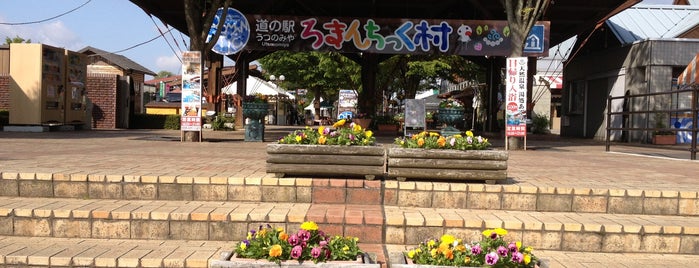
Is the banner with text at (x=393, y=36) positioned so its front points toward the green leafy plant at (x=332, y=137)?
yes

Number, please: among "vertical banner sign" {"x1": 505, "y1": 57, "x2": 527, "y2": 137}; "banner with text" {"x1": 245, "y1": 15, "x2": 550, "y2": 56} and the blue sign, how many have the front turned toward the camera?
3

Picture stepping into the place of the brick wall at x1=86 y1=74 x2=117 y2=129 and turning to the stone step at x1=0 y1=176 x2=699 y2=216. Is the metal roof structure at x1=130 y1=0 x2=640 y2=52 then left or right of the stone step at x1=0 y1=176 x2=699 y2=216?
left

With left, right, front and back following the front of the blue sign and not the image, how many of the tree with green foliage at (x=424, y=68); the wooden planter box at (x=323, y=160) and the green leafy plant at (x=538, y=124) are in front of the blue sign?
1

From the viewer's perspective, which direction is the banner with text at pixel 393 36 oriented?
toward the camera

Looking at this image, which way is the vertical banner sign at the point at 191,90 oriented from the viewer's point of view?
toward the camera
